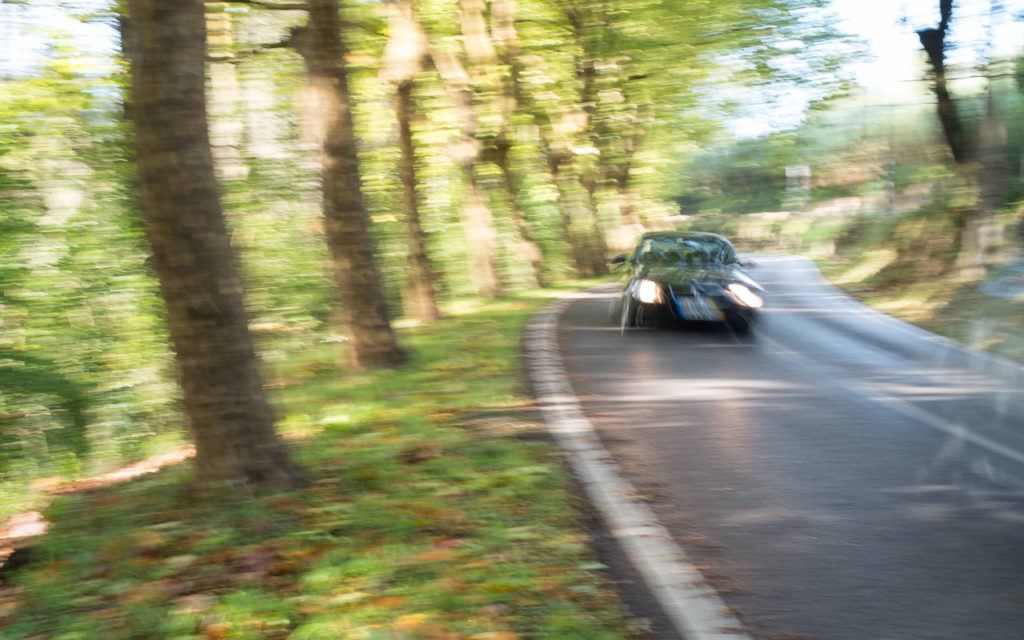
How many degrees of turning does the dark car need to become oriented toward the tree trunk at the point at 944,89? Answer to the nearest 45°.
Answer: approximately 135° to its left

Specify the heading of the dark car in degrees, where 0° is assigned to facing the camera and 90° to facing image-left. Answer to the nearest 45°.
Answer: approximately 0°

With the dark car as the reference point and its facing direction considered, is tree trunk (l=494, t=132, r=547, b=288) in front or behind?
behind

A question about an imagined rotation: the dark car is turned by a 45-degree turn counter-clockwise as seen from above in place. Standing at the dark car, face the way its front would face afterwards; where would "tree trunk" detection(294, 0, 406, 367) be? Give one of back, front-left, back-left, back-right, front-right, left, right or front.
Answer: right

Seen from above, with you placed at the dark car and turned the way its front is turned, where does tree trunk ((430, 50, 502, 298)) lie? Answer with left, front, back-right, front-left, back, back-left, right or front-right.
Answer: back-right

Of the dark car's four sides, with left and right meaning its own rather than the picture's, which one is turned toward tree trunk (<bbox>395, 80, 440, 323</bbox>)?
right

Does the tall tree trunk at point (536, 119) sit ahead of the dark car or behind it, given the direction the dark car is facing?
behind

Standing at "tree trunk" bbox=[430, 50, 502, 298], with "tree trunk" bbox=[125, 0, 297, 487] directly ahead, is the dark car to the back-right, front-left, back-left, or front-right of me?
front-left

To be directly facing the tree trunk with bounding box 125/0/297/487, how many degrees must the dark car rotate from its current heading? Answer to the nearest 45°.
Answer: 0° — it already faces it
